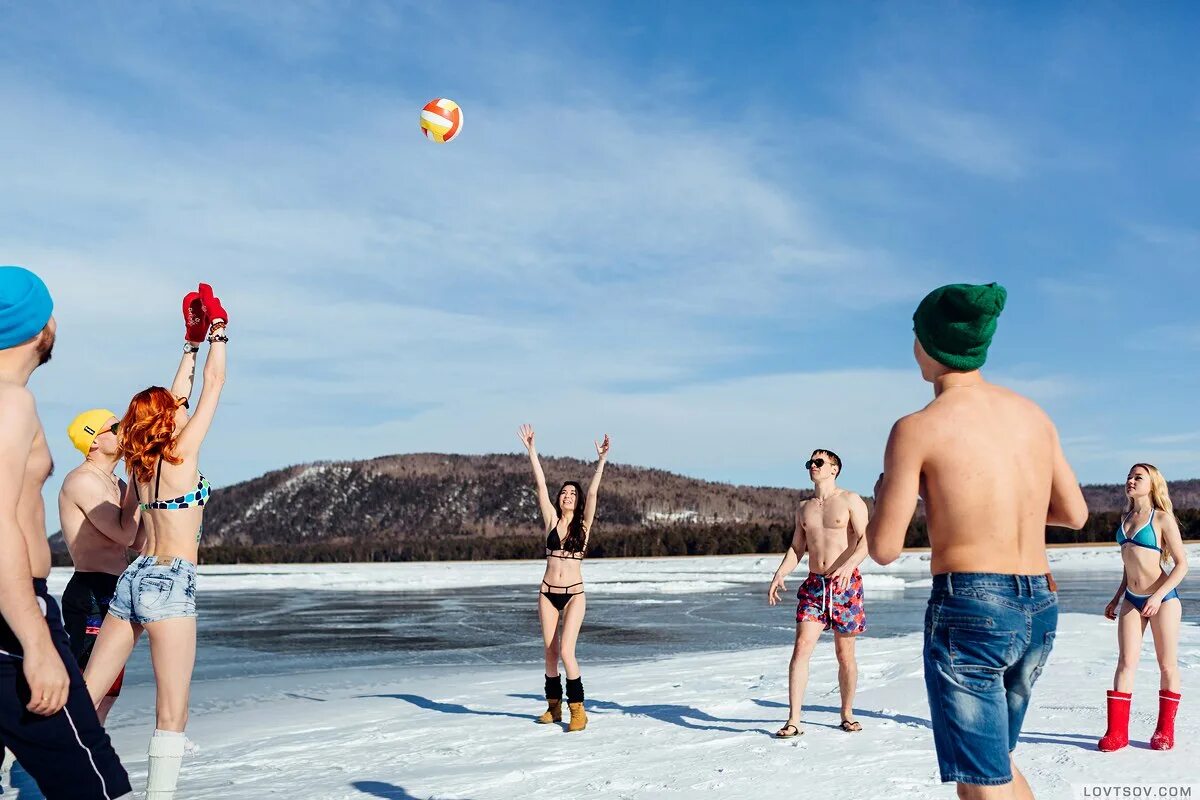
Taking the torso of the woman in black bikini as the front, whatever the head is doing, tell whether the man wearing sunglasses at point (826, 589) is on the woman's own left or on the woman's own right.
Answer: on the woman's own left

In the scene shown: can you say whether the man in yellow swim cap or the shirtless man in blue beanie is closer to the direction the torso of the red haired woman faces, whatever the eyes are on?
the man in yellow swim cap

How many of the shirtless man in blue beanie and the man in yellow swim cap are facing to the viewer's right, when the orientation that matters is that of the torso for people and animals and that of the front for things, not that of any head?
2

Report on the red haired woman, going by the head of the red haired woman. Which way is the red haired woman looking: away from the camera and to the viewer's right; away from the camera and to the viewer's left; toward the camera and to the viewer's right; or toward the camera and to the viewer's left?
away from the camera and to the viewer's right

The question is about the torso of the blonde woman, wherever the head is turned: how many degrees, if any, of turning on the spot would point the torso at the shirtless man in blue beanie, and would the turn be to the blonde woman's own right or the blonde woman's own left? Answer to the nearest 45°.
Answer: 0° — they already face them

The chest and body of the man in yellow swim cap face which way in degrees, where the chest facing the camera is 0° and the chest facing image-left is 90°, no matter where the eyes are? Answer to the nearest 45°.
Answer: approximately 270°

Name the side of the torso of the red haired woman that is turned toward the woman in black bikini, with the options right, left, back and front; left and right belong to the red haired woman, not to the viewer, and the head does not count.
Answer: front

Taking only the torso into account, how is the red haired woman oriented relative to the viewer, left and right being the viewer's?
facing away from the viewer and to the right of the viewer

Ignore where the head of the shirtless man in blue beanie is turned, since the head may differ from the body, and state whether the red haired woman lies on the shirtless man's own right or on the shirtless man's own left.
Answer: on the shirtless man's own left

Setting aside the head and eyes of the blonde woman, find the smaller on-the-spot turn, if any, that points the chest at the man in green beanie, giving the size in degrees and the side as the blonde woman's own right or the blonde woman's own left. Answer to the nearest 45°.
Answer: approximately 45° to the blonde woman's own left

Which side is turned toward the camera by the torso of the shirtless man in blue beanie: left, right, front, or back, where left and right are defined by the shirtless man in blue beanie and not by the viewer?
right

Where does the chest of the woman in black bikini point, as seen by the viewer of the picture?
toward the camera

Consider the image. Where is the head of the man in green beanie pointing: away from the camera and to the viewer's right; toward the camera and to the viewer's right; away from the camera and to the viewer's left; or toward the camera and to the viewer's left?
away from the camera and to the viewer's left
